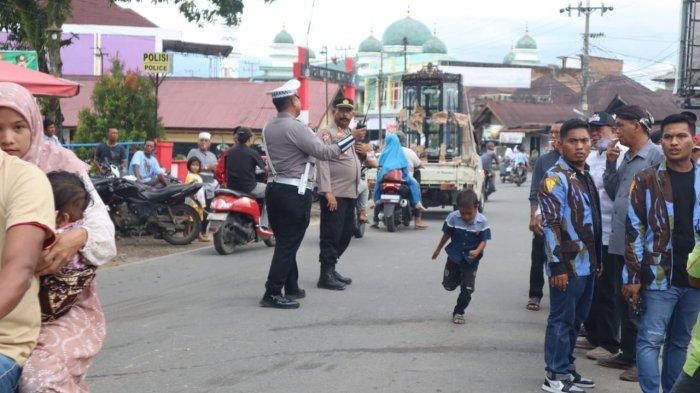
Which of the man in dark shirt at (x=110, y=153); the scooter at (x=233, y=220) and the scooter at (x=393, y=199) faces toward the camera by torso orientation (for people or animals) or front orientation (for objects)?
the man in dark shirt

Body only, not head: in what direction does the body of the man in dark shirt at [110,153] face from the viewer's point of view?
toward the camera

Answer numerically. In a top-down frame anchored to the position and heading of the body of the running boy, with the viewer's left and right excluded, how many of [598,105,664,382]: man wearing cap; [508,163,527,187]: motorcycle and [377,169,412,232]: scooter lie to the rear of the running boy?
2

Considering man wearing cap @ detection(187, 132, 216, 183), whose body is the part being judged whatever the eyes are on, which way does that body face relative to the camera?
toward the camera

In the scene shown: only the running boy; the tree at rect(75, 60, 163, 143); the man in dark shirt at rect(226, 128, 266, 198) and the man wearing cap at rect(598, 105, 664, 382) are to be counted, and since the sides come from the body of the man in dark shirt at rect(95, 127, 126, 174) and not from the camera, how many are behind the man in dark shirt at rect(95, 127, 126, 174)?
1

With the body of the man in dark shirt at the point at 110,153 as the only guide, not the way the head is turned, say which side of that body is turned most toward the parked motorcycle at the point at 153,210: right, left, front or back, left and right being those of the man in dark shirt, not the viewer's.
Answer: front

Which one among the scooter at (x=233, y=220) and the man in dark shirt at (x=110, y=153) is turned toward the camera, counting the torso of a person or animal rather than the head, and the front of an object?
the man in dark shirt

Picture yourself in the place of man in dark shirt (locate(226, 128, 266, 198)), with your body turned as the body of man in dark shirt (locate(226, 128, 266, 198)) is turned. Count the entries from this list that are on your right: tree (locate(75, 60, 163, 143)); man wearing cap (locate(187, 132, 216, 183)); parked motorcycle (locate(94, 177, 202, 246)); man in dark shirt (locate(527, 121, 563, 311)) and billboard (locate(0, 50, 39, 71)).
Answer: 1

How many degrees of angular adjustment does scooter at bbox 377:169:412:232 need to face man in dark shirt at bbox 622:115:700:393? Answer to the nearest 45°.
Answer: approximately 180°

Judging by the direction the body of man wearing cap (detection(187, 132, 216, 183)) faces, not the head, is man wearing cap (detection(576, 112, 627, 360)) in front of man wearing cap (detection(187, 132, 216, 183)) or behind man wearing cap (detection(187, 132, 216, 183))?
in front

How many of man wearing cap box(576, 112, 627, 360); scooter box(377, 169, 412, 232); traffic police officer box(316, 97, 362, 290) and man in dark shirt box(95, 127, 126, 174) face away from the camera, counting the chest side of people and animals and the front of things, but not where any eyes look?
1

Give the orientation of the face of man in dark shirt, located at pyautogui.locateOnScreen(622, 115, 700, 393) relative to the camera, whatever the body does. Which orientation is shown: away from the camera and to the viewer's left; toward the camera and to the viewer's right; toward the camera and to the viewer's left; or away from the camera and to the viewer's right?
toward the camera and to the viewer's left

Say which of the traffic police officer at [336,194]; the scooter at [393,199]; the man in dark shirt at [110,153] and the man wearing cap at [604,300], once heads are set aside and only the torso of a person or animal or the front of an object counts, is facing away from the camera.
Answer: the scooter

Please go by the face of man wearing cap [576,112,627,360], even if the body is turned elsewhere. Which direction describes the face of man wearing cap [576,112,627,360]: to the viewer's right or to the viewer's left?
to the viewer's left
